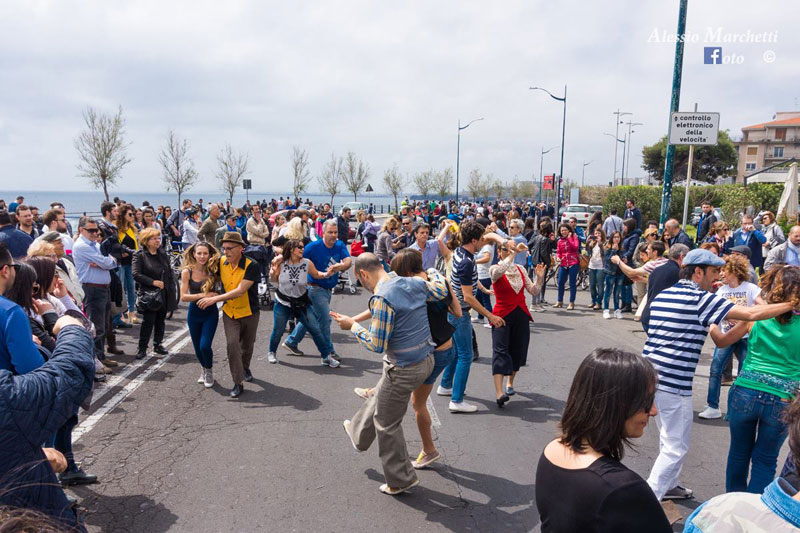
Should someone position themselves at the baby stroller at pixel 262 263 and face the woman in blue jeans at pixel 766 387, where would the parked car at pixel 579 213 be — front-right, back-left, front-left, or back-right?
back-left

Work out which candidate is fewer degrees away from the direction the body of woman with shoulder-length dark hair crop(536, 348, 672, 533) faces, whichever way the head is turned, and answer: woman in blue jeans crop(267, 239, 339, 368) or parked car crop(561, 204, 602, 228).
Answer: the parked car

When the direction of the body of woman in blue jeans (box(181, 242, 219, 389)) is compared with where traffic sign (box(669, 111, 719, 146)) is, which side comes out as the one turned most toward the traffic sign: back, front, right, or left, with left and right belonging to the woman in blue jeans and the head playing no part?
left

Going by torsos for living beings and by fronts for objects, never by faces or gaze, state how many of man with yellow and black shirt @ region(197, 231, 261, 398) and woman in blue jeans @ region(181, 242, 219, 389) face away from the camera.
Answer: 0

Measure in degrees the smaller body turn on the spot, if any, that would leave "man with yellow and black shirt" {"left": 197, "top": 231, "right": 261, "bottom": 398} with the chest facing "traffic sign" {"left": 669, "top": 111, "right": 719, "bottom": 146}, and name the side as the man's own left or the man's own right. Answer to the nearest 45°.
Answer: approximately 135° to the man's own left

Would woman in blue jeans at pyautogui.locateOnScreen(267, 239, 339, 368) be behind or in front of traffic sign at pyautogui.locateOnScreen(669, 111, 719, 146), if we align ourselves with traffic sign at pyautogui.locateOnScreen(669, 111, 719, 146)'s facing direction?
in front

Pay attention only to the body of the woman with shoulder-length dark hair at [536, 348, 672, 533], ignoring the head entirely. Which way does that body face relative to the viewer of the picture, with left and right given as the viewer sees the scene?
facing away from the viewer and to the right of the viewer

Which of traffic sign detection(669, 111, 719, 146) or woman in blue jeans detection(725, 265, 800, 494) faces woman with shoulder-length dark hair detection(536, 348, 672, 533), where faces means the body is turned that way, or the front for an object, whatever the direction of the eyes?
the traffic sign

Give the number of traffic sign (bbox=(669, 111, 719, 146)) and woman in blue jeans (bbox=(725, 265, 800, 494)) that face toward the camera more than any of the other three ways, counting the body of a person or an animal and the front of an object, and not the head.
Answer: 1
